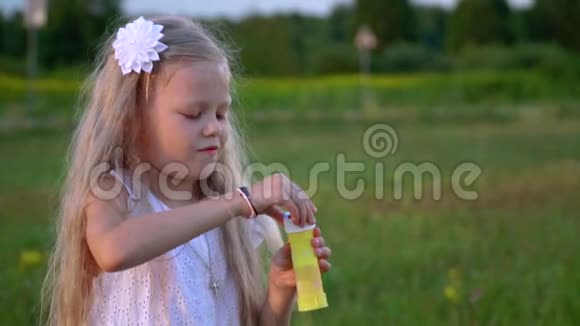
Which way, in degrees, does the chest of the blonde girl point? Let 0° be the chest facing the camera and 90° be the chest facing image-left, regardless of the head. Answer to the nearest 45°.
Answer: approximately 315°

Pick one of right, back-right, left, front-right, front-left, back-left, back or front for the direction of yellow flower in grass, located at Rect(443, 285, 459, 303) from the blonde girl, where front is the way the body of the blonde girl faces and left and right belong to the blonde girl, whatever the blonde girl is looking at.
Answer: left

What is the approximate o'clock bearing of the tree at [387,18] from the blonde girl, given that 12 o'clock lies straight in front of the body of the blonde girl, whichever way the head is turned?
The tree is roughly at 8 o'clock from the blonde girl.

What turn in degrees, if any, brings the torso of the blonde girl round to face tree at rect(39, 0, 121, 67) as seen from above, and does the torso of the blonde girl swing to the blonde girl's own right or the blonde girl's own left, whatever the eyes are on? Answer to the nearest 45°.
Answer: approximately 135° to the blonde girl's own left

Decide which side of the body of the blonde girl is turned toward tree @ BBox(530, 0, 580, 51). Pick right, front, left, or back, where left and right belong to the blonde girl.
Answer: left
